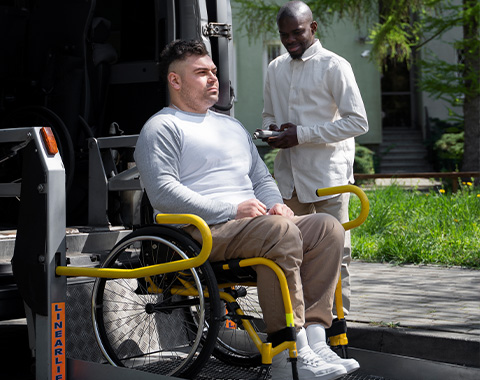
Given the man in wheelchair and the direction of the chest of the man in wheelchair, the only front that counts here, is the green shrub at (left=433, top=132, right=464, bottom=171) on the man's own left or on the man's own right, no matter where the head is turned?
on the man's own left

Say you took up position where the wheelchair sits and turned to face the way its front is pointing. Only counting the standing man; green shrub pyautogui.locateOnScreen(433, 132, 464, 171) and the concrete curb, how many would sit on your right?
0

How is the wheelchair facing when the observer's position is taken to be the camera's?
facing the viewer and to the right of the viewer

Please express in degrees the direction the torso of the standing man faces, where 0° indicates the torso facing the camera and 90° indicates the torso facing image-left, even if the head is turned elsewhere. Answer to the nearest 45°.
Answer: approximately 45°

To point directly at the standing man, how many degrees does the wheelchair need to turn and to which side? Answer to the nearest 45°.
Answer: approximately 90° to its left

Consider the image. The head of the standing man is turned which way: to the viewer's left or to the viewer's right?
to the viewer's left

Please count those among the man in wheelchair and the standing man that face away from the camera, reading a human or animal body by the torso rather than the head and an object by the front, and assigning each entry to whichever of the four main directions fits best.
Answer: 0

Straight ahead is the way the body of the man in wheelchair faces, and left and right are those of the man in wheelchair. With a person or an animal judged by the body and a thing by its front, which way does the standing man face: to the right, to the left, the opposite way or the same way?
to the right

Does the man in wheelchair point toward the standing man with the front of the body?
no

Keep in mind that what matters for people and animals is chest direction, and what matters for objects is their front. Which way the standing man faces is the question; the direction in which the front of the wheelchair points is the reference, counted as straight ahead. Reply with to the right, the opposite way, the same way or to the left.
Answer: to the right

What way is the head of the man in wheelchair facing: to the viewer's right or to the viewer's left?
to the viewer's right

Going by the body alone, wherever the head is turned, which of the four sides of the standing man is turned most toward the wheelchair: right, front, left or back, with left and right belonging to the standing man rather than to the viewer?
front
